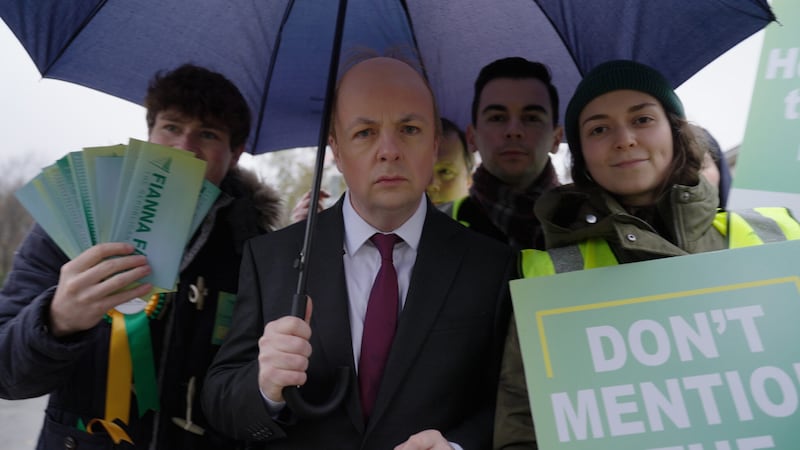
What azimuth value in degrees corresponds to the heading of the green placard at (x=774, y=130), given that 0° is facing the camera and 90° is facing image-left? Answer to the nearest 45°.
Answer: approximately 0°

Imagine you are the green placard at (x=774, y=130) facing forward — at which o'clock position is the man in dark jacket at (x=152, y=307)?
The man in dark jacket is roughly at 2 o'clock from the green placard.

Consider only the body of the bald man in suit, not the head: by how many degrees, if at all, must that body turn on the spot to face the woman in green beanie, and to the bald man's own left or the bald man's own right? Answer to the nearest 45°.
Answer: approximately 90° to the bald man's own left

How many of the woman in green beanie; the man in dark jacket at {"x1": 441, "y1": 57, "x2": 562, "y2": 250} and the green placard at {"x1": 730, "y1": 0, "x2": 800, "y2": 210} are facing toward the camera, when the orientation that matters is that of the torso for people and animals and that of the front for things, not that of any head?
3

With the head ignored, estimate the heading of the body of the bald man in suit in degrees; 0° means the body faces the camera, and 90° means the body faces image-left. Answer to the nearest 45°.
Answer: approximately 0°

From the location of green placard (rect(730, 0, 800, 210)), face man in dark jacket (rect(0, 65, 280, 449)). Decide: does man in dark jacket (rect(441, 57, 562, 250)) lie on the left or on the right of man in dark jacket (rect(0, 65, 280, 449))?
right

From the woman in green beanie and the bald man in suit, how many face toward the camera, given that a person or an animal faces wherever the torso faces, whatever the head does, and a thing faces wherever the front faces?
2
